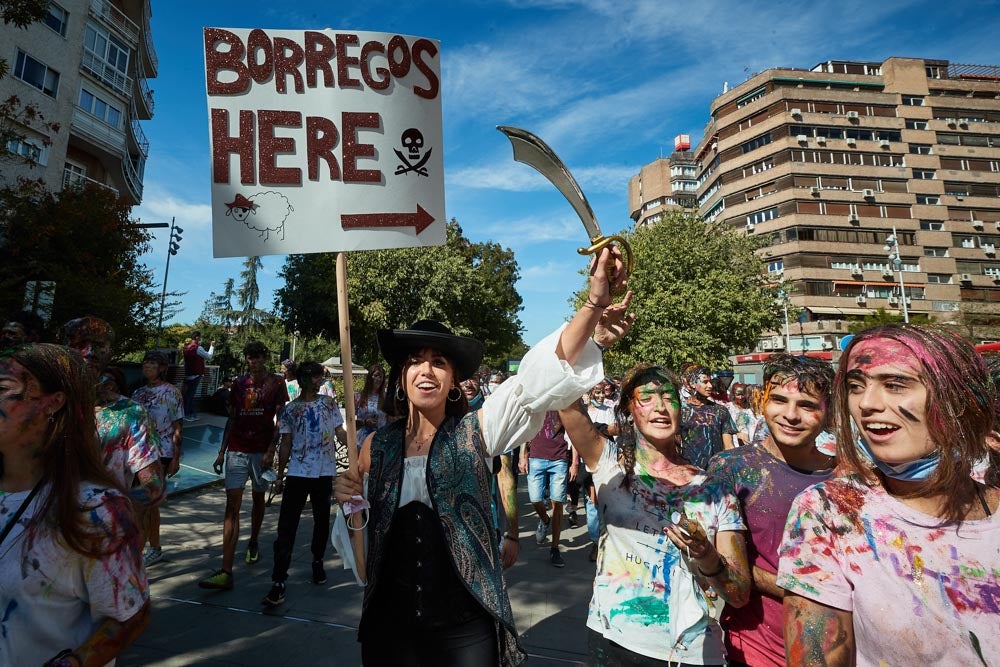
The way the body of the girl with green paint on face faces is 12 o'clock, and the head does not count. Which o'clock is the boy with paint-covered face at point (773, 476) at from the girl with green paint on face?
The boy with paint-covered face is roughly at 8 o'clock from the girl with green paint on face.

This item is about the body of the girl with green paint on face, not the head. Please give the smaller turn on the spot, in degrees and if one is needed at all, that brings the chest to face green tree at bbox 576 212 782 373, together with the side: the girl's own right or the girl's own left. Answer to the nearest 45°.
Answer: approximately 180°

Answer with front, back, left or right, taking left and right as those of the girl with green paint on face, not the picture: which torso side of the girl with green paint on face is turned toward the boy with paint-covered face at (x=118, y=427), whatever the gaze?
right

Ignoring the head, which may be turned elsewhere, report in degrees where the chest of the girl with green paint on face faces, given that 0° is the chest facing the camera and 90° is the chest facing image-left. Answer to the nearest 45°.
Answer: approximately 0°

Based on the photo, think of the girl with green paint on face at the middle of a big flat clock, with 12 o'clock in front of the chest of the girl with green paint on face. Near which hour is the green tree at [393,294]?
The green tree is roughly at 5 o'clock from the girl with green paint on face.

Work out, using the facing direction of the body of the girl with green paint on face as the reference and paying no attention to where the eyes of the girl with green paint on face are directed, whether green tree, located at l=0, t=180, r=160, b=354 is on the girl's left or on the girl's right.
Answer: on the girl's right

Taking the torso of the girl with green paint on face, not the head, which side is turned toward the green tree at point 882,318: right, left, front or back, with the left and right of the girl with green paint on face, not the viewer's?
back
